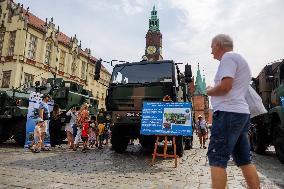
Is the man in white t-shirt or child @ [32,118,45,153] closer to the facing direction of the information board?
the man in white t-shirt

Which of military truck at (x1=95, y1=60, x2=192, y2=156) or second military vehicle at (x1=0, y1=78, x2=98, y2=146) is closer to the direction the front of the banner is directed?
the military truck

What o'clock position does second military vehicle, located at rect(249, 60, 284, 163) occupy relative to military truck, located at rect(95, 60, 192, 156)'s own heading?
The second military vehicle is roughly at 9 o'clock from the military truck.

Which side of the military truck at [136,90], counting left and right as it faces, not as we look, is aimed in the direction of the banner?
right

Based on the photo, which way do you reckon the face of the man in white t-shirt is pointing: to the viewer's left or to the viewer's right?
to the viewer's left

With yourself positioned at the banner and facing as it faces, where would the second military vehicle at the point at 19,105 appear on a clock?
The second military vehicle is roughly at 5 o'clock from the banner.

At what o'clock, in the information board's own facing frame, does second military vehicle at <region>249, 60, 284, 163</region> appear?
The second military vehicle is roughly at 8 o'clock from the information board.

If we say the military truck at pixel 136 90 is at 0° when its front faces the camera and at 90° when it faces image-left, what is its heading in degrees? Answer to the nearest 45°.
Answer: approximately 0°
